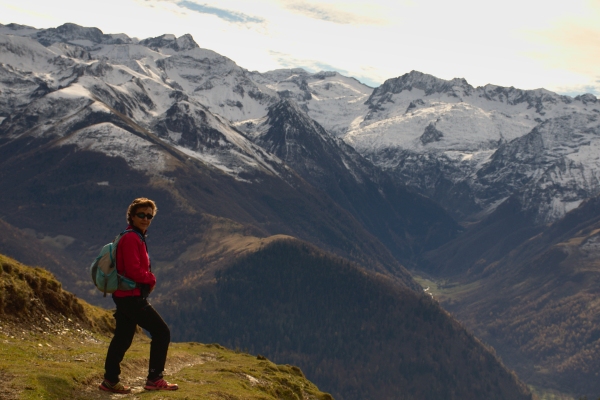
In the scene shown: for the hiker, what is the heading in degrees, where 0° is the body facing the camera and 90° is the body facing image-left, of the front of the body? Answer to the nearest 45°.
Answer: approximately 270°
